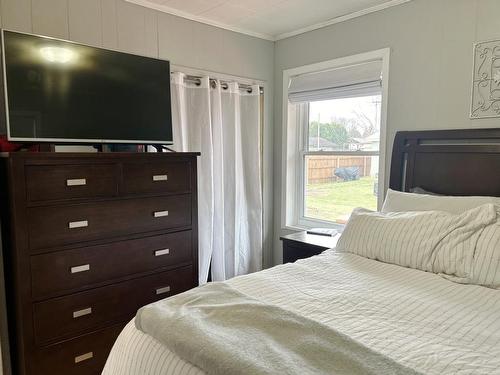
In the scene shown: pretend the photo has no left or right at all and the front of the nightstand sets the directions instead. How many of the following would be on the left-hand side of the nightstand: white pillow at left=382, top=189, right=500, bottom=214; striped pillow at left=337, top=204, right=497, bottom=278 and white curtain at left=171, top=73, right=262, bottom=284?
2

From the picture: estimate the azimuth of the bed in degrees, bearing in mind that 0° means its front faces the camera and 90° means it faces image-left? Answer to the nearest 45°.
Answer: approximately 45°

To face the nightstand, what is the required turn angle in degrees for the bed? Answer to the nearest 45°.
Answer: approximately 135° to its right

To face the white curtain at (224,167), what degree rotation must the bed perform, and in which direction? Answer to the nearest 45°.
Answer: approximately 90° to its right
